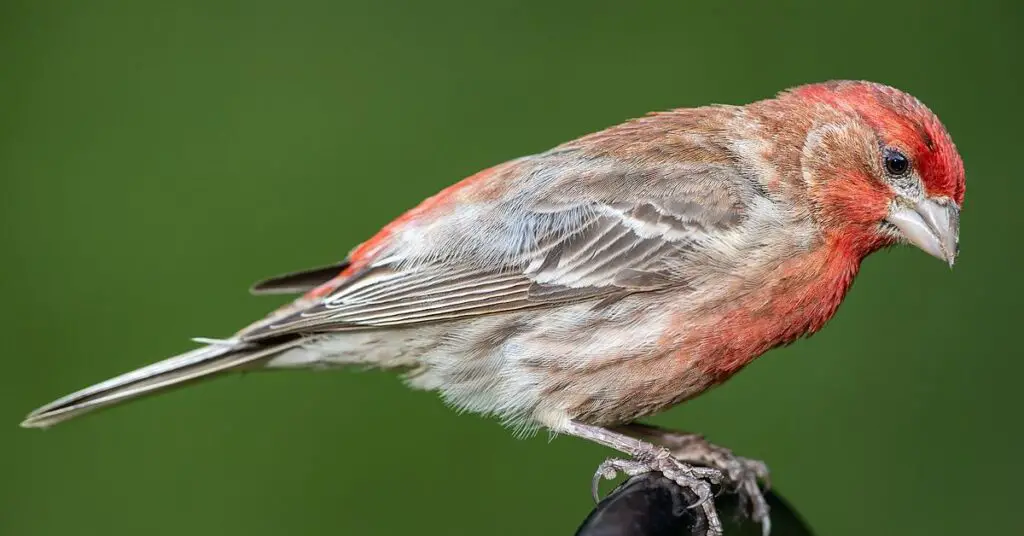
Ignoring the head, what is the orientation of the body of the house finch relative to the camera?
to the viewer's right
